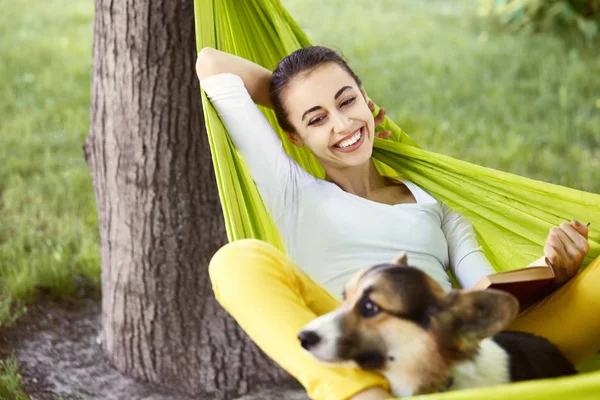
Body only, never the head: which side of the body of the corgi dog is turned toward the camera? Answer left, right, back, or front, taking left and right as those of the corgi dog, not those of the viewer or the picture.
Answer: left

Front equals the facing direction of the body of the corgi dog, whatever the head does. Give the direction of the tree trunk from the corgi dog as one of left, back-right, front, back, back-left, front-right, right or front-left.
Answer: front-right
